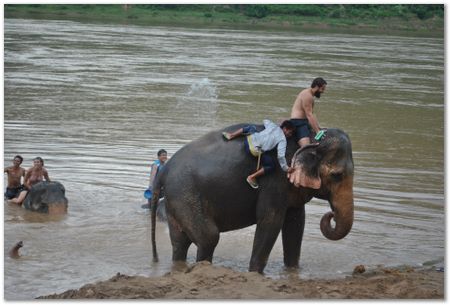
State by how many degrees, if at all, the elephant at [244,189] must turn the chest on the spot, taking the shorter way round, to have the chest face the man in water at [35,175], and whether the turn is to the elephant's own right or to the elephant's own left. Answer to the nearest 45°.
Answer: approximately 135° to the elephant's own left

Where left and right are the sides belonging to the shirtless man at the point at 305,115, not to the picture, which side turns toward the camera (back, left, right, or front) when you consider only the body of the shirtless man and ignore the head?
right

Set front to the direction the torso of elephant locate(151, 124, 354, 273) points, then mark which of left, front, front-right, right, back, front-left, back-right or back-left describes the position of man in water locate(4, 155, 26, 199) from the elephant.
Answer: back-left

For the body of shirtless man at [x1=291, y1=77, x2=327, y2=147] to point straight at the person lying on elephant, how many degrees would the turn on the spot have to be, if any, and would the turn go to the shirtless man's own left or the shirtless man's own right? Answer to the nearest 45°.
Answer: approximately 135° to the shirtless man's own right

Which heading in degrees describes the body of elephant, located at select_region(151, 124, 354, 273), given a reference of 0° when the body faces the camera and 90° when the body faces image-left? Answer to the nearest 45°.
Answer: approximately 270°
